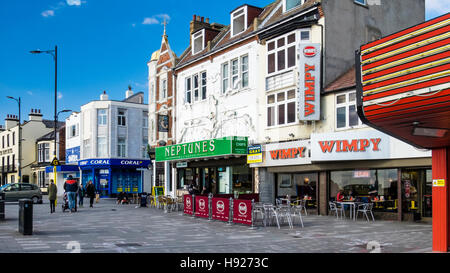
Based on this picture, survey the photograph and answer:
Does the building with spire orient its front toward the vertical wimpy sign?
no

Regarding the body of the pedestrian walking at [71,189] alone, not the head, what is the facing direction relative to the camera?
away from the camera

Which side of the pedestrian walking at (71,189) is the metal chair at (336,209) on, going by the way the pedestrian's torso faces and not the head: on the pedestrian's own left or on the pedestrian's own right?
on the pedestrian's own right

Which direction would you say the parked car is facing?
to the viewer's left

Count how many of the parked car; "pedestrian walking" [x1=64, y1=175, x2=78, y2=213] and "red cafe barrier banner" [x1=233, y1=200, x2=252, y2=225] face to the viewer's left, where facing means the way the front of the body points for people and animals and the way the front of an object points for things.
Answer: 1

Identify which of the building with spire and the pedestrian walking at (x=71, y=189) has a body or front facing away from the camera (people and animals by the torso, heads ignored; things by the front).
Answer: the pedestrian walking

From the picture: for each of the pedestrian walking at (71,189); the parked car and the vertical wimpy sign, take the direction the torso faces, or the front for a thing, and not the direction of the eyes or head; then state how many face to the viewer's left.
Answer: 1

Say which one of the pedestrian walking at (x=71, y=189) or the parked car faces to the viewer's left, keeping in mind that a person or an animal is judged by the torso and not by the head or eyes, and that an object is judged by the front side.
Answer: the parked car

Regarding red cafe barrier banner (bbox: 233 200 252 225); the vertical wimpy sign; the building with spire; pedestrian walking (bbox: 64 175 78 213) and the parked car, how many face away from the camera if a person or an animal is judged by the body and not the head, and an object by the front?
1

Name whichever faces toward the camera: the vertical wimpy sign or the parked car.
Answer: the vertical wimpy sign

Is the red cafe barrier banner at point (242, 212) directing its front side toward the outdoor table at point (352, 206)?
no

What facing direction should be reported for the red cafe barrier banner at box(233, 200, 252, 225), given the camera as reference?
facing the viewer

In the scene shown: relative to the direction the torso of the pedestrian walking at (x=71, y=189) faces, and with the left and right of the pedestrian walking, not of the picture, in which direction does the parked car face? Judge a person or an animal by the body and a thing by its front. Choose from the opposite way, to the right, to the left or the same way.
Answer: to the left

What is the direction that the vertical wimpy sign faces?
toward the camera

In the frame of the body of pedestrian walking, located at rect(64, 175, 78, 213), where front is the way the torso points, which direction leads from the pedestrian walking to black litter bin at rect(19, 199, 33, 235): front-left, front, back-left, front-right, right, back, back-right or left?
back

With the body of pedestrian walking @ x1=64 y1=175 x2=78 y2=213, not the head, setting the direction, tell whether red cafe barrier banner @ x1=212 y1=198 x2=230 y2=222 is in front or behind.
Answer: behind

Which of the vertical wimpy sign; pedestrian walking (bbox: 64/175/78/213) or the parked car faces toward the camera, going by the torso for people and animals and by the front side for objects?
the vertical wimpy sign

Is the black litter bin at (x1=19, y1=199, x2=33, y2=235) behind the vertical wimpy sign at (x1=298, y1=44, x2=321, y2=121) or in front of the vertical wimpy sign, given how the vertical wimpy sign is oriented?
in front
